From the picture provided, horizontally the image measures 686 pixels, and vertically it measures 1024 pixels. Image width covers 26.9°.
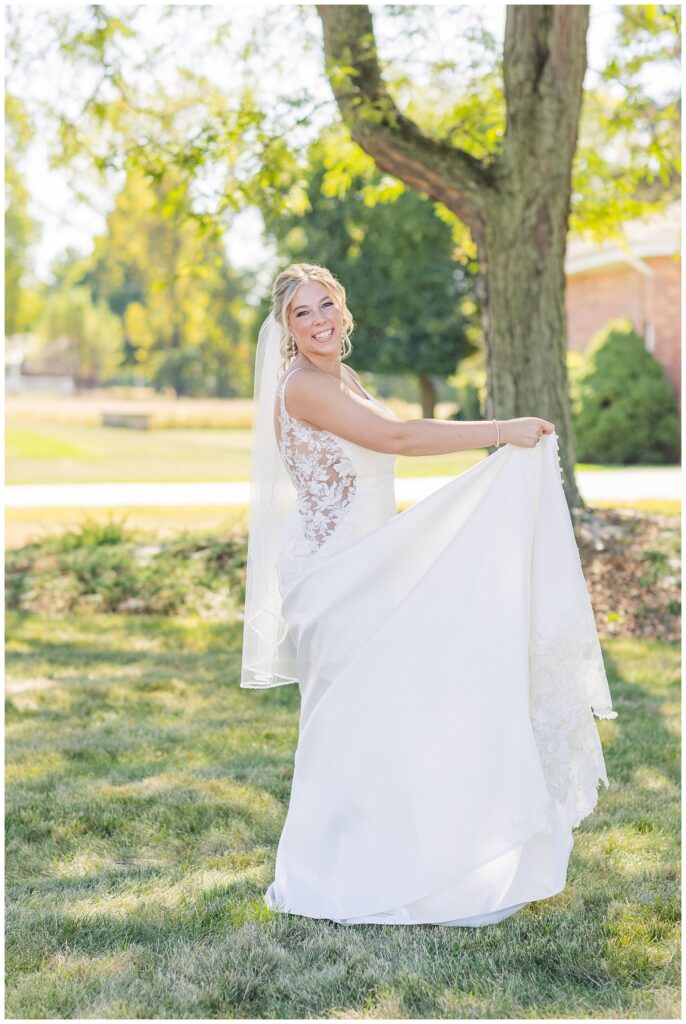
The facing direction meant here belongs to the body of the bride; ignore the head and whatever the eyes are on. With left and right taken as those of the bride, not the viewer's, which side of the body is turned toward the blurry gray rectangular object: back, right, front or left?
left

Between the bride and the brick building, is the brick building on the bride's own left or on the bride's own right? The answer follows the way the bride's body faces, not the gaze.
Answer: on the bride's own left

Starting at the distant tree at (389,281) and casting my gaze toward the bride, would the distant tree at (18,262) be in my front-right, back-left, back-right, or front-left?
back-right

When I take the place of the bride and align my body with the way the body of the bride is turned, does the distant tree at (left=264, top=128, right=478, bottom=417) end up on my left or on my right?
on my left

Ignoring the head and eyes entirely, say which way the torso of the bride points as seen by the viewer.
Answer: to the viewer's right

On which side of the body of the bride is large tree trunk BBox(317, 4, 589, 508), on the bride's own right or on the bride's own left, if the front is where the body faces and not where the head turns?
on the bride's own left

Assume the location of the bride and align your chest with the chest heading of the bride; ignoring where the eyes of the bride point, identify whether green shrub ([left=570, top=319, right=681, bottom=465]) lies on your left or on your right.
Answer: on your left
